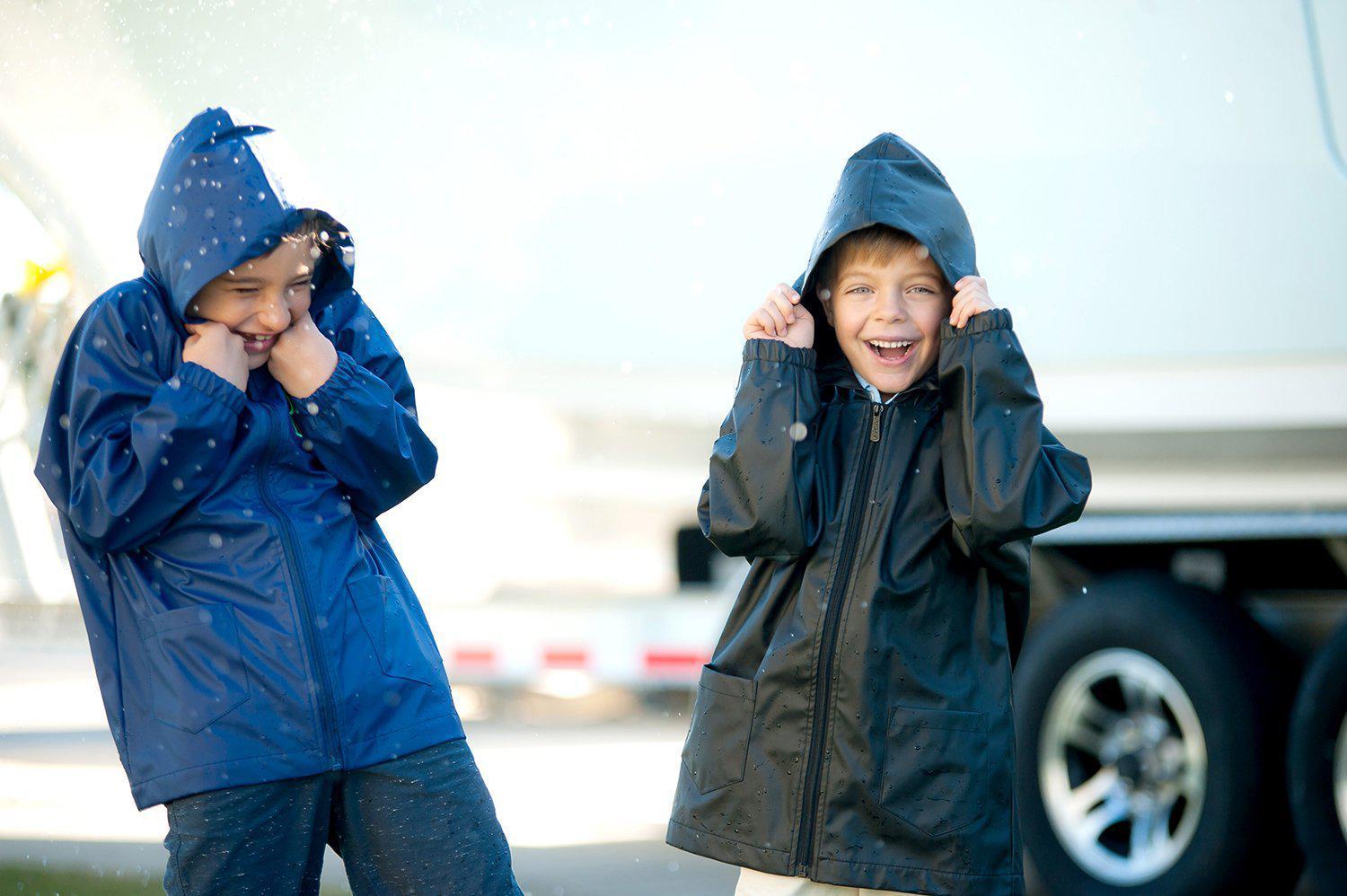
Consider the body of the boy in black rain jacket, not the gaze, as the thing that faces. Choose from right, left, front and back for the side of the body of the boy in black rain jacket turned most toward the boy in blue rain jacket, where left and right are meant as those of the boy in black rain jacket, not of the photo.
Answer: right

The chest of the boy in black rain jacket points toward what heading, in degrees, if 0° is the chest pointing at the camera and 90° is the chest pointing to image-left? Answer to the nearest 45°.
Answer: approximately 0°
